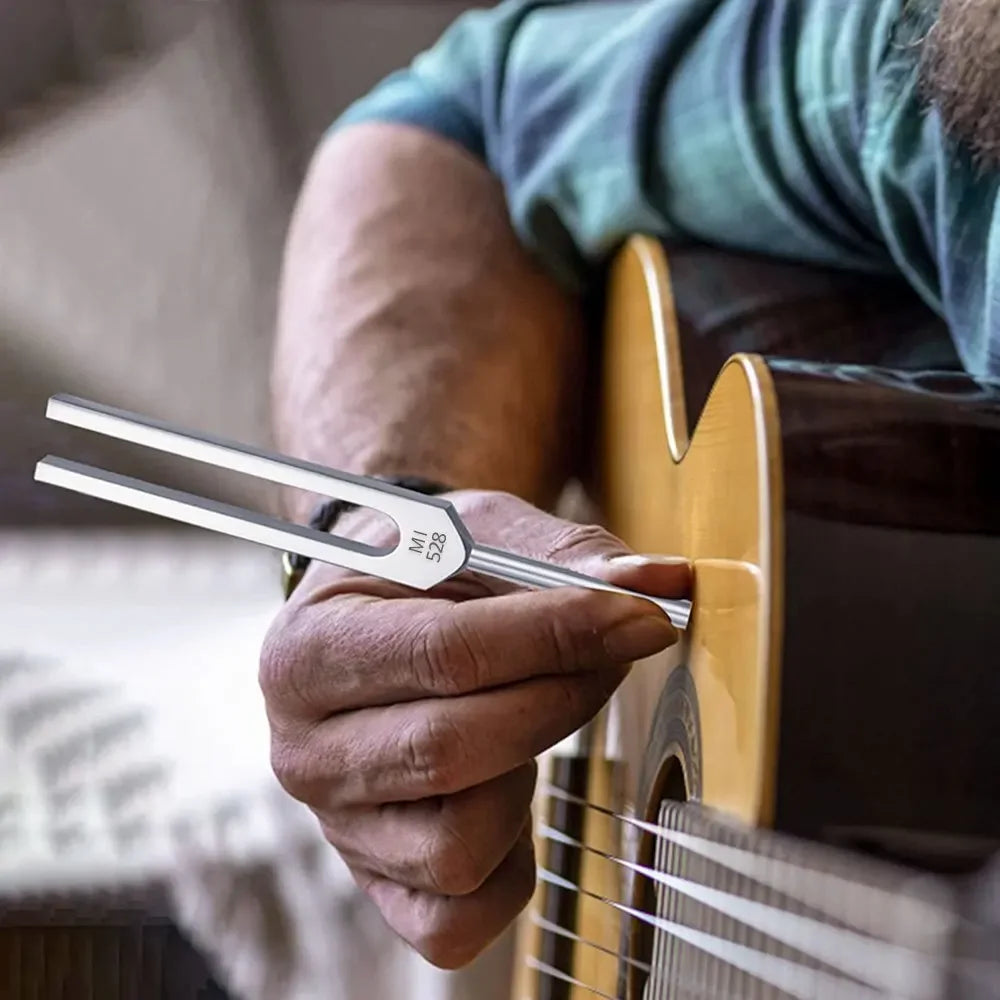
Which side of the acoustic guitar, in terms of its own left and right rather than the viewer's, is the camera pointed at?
left
